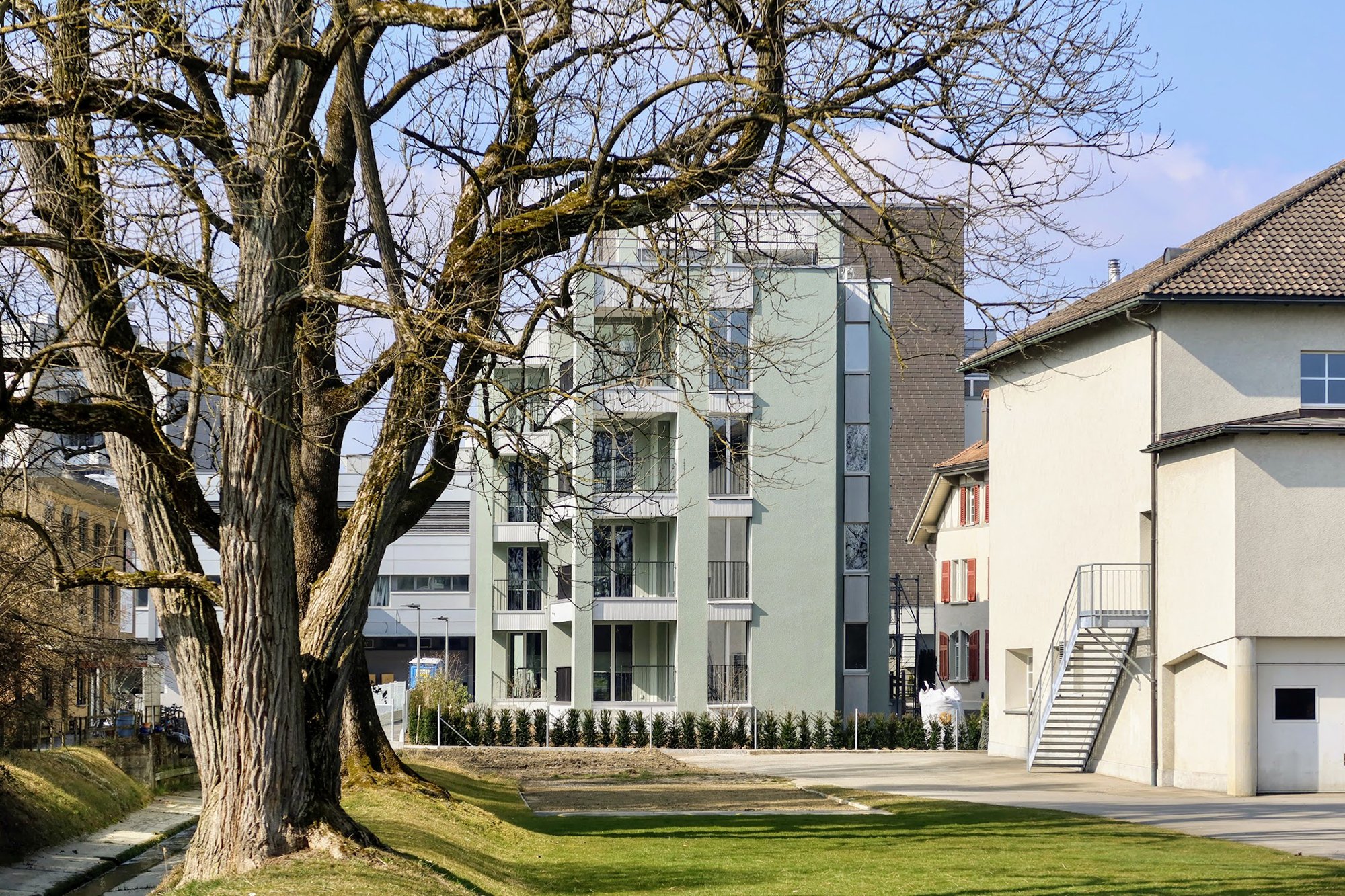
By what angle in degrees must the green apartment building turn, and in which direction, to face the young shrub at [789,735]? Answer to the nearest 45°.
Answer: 0° — it already faces it

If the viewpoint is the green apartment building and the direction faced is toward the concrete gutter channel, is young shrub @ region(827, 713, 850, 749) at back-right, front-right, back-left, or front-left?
front-left

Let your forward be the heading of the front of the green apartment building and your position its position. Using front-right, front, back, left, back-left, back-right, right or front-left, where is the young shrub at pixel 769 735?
front

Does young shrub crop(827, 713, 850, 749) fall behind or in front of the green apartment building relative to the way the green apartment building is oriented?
in front

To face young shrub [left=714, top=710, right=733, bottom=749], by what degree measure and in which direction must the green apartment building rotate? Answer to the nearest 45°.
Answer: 0° — it already faces it

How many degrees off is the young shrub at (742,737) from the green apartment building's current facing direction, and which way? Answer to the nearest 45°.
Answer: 0° — it already faces it

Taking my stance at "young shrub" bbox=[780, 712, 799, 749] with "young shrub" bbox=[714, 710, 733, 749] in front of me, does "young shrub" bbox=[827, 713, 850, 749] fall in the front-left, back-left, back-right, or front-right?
back-right

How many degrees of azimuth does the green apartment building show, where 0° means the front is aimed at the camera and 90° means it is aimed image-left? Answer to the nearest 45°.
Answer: approximately 0°

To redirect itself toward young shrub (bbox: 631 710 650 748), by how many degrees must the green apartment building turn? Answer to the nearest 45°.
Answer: approximately 45° to its right
